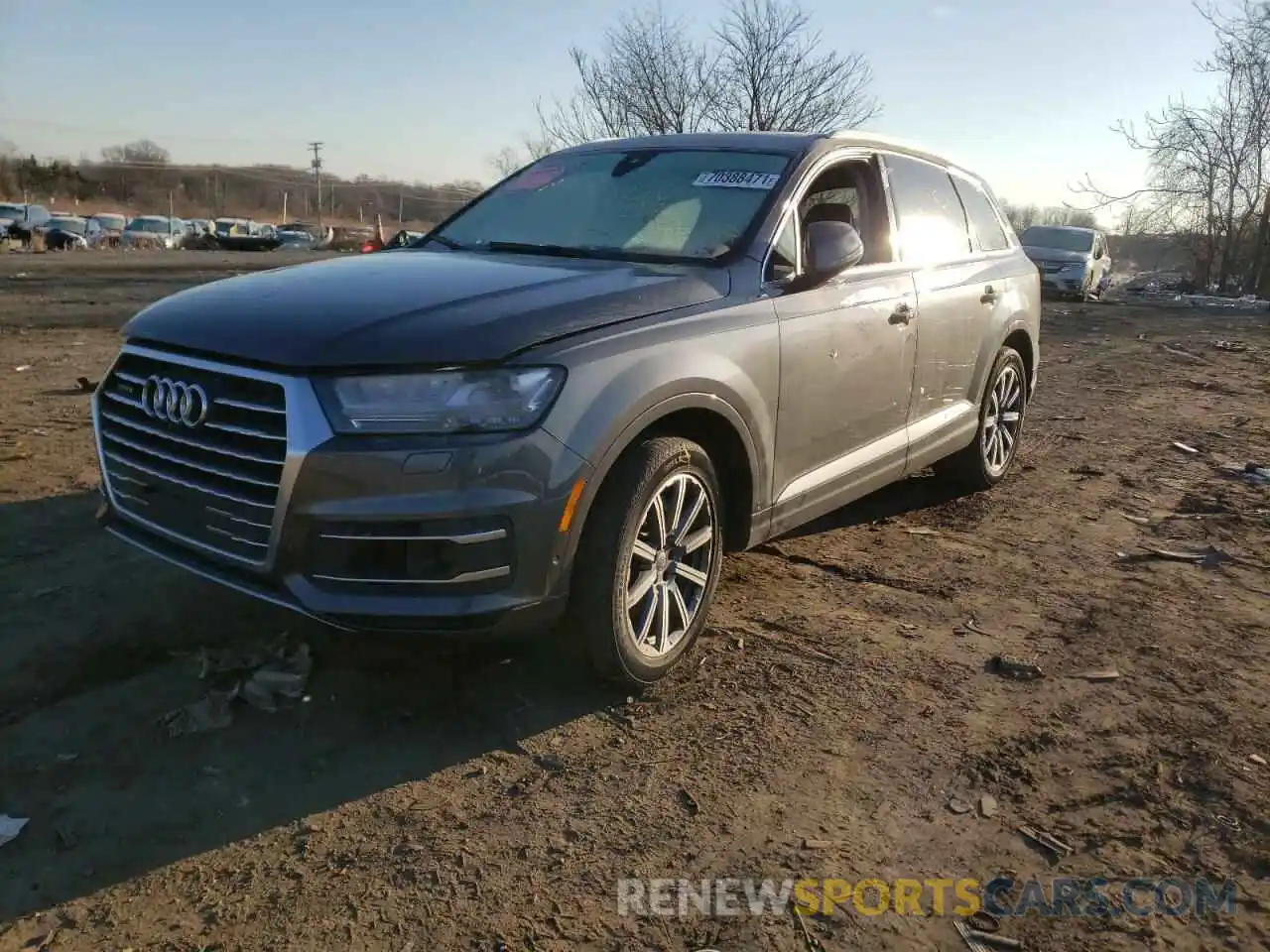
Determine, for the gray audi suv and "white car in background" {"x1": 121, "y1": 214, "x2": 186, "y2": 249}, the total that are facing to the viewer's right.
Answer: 0

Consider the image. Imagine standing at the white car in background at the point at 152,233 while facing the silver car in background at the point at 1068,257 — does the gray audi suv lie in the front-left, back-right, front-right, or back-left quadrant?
front-right

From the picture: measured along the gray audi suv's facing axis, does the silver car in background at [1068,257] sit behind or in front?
behind

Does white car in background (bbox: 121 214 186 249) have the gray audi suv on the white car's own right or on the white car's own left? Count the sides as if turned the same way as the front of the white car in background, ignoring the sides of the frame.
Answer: on the white car's own left

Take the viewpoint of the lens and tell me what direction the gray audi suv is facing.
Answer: facing the viewer and to the left of the viewer

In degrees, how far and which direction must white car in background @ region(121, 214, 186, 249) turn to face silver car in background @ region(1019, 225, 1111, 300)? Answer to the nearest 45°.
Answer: approximately 90° to its left

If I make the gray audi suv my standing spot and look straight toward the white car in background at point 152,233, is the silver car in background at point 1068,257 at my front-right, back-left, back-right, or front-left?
front-right

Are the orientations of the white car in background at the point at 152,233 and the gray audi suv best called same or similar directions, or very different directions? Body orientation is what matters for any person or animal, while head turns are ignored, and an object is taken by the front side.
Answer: same or similar directions

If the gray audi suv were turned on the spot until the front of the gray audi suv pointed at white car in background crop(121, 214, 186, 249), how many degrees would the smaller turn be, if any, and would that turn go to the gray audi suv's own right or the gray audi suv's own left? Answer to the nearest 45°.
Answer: approximately 135° to the gray audi suv's own right

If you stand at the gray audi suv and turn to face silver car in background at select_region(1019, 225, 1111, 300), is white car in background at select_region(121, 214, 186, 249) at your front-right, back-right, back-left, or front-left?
front-left

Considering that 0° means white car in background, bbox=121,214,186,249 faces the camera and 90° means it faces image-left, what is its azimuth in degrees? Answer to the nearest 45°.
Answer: approximately 45°
